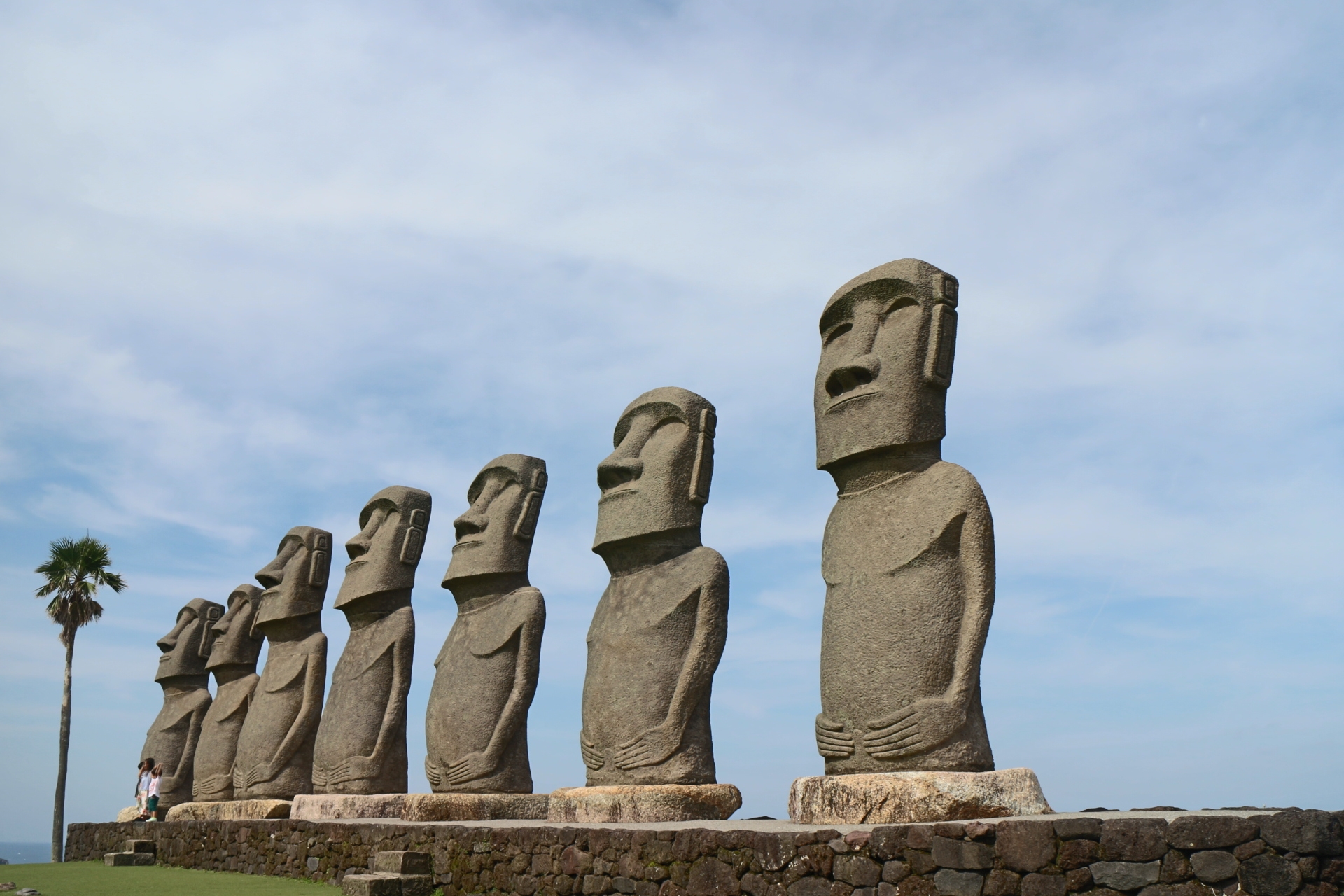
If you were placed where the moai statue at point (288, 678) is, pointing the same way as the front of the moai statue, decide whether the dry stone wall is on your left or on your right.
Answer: on your left

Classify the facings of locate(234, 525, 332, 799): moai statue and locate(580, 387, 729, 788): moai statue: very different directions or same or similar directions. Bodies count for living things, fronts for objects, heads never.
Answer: same or similar directions

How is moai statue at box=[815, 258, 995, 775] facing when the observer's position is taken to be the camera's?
facing the viewer and to the left of the viewer

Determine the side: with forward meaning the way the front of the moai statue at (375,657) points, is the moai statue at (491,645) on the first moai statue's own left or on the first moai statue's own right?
on the first moai statue's own left

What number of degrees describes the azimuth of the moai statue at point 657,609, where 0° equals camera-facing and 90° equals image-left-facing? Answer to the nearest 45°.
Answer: approximately 45°

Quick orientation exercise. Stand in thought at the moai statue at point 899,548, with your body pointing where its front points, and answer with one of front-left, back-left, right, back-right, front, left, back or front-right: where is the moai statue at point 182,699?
right

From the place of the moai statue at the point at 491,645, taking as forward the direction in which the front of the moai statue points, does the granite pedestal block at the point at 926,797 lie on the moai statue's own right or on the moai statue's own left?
on the moai statue's own left

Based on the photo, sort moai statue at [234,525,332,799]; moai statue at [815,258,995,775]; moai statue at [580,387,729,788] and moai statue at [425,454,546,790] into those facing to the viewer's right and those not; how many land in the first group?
0

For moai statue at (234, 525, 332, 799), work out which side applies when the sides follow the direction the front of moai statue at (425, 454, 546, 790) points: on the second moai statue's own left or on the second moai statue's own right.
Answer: on the second moai statue's own right

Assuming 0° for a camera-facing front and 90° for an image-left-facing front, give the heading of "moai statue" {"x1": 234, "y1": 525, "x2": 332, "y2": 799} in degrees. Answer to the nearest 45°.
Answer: approximately 45°

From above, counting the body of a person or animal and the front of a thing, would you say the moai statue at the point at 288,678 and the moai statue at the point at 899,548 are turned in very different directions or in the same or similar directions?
same or similar directions
